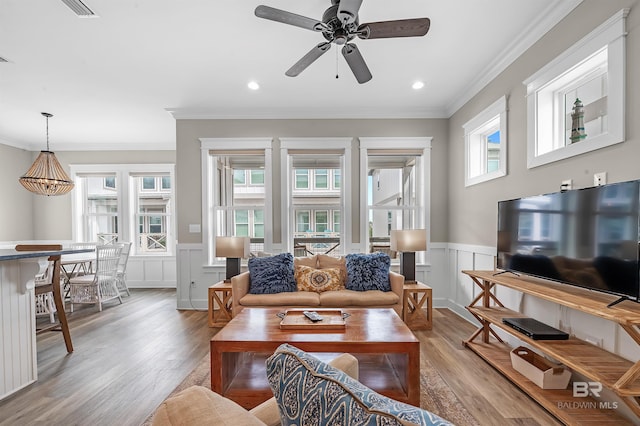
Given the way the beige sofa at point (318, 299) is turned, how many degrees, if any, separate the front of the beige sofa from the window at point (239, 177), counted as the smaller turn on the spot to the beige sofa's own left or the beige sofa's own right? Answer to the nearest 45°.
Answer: approximately 135° to the beige sofa's own right

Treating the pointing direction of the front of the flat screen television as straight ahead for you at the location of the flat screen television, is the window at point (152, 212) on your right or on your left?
on your right

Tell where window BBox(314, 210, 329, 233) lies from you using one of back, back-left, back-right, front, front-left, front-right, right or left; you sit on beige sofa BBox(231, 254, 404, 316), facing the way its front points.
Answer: back

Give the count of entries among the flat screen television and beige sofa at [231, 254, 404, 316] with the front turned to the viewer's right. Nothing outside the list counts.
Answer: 0

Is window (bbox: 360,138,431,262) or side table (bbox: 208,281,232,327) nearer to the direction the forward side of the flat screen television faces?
the side table

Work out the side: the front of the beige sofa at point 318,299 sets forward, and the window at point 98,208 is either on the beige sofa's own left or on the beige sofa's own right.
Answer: on the beige sofa's own right

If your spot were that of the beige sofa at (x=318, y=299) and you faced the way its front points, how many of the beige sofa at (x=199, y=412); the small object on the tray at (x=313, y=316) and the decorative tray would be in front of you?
3

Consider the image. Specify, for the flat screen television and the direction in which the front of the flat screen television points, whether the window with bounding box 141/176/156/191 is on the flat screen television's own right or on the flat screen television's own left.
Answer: on the flat screen television's own right

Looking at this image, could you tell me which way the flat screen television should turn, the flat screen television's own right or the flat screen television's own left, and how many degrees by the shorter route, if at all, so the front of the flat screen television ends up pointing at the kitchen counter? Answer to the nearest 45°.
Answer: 0° — it already faces it

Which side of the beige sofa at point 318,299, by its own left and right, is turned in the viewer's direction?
front

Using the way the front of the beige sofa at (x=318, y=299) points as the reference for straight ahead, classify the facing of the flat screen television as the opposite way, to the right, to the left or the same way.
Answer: to the right

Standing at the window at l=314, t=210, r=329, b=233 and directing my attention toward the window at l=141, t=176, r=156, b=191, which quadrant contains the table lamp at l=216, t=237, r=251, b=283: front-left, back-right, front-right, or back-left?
front-left

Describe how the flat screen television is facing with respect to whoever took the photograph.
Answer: facing the viewer and to the left of the viewer
